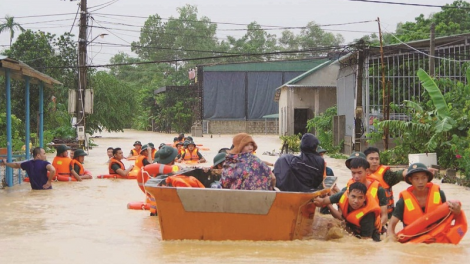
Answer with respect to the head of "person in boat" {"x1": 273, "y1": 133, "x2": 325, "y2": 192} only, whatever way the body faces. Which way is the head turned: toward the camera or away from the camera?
away from the camera

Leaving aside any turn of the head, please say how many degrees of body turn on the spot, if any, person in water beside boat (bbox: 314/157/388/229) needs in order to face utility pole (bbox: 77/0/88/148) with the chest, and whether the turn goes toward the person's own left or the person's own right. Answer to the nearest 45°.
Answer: approximately 90° to the person's own right

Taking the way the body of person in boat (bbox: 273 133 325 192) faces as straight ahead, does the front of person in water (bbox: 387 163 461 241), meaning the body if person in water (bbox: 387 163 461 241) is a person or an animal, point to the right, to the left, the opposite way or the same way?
the opposite way

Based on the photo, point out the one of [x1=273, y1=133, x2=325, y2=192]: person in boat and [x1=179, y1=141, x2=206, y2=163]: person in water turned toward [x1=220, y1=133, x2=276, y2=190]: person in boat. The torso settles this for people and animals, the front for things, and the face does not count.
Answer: [x1=179, y1=141, x2=206, y2=163]: person in water

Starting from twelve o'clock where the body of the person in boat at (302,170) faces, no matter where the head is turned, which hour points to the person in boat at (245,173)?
the person in boat at (245,173) is roughly at 8 o'clock from the person in boat at (302,170).

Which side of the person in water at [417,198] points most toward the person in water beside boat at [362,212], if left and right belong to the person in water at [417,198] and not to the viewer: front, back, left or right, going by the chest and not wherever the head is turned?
right
